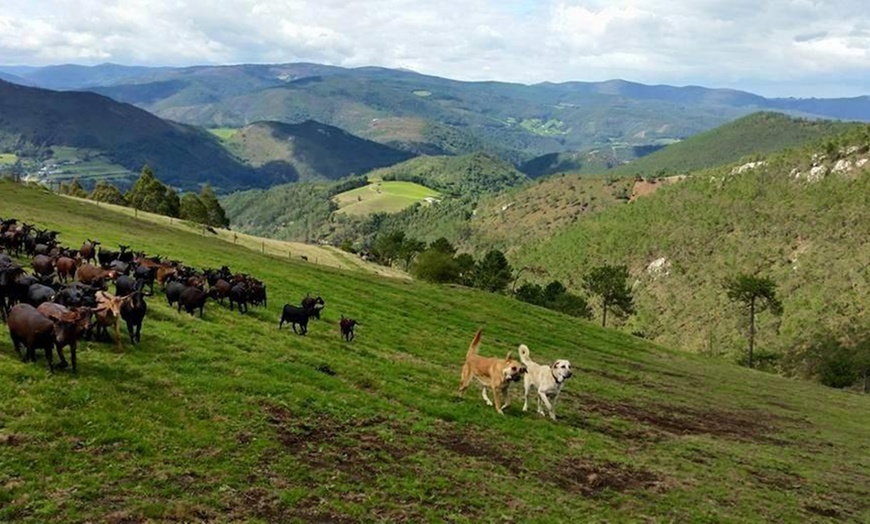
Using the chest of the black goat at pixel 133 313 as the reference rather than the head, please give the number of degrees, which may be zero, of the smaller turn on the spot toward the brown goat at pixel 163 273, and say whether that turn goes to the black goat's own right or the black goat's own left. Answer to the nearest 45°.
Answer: approximately 180°

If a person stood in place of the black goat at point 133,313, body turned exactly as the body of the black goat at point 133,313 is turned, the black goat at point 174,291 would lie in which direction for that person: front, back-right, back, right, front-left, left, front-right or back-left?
back

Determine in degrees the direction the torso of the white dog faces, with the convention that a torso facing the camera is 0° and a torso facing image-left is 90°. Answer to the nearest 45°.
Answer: approximately 315°
